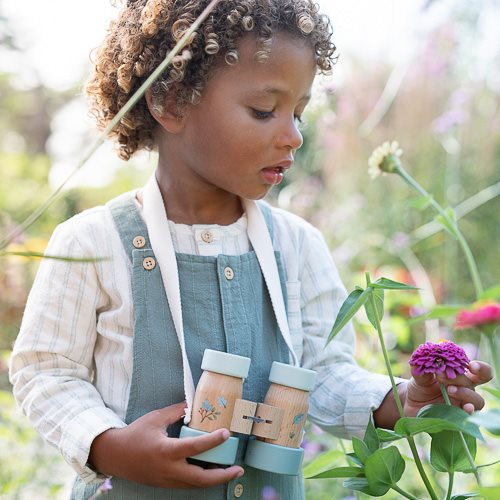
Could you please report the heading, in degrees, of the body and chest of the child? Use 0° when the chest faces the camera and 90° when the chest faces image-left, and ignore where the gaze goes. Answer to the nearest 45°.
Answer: approximately 315°
